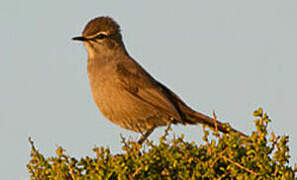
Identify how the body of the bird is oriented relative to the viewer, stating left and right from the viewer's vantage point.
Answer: facing to the left of the viewer
